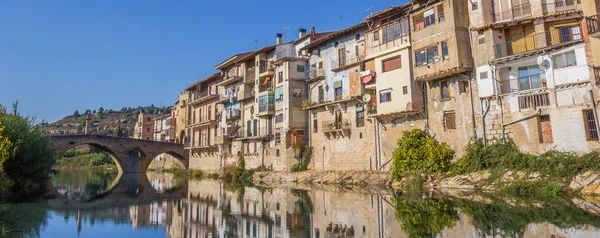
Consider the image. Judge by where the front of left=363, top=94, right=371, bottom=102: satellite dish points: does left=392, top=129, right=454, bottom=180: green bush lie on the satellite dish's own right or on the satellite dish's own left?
on the satellite dish's own left

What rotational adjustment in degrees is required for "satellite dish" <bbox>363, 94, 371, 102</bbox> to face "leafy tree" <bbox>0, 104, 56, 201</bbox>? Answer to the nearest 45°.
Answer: approximately 45° to its right

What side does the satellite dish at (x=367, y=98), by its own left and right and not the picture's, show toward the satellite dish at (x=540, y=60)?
left

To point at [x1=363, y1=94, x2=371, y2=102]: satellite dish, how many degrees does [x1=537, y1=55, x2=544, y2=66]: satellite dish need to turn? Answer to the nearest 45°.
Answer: approximately 45° to its right

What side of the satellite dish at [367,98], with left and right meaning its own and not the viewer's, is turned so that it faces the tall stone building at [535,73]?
left

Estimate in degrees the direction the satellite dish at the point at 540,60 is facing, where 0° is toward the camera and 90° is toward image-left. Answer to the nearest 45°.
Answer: approximately 45°

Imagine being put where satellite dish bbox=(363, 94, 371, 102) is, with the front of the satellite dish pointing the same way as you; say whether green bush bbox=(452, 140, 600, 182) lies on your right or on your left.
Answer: on your left

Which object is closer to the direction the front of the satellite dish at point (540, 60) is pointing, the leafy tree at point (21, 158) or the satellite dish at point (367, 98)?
the leafy tree
